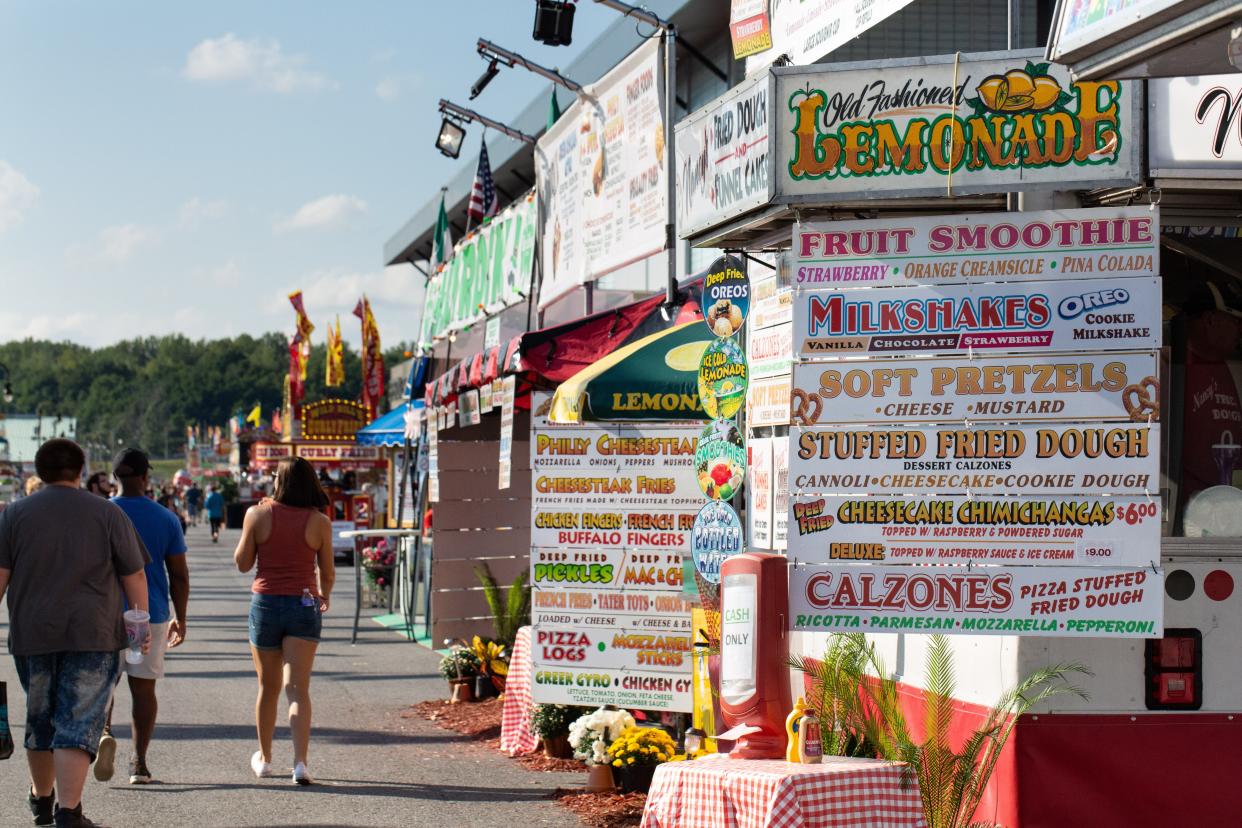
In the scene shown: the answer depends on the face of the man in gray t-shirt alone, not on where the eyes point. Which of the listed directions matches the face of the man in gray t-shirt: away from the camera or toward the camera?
away from the camera

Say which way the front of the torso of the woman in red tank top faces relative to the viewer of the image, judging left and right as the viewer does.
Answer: facing away from the viewer

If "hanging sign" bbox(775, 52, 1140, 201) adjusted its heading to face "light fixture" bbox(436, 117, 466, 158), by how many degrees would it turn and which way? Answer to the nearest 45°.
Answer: approximately 135° to its right

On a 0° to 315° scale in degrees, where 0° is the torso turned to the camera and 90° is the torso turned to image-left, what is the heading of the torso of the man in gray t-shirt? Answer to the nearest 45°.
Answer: approximately 180°

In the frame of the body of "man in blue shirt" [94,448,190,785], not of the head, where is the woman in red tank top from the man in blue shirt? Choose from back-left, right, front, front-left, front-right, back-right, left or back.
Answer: right

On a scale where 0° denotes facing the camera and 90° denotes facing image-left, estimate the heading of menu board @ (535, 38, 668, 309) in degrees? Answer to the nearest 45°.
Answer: approximately 45°

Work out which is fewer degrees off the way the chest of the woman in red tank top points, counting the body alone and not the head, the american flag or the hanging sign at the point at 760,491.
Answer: the american flag

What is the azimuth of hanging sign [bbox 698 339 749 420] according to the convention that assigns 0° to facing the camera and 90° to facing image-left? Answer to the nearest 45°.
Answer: approximately 0°

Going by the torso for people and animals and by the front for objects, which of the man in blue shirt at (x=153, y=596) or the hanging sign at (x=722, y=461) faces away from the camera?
the man in blue shirt

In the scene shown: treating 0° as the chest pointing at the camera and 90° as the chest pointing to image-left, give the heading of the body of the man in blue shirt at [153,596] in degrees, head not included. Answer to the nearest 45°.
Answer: approximately 180°
